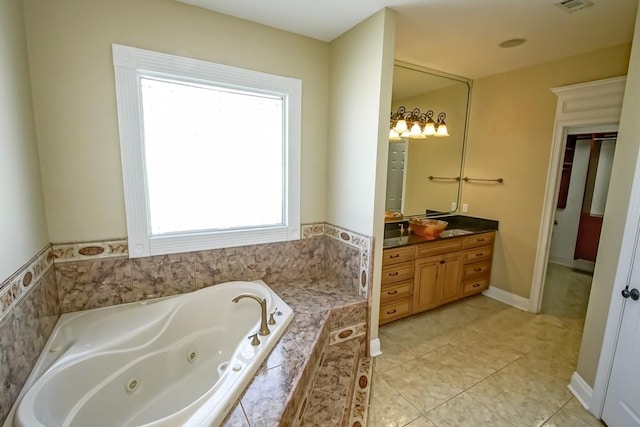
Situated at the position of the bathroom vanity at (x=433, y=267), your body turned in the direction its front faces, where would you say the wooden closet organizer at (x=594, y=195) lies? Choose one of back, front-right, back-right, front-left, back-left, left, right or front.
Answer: left

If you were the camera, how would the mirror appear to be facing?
facing the viewer and to the right of the viewer

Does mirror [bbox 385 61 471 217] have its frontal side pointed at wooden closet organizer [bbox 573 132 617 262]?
no

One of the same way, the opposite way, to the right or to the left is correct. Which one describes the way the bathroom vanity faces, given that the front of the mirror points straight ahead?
the same way

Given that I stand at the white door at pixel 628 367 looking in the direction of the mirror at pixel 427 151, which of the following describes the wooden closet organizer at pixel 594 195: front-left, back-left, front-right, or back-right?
front-right

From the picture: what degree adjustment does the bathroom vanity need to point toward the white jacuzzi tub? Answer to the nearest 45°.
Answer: approximately 90° to its right

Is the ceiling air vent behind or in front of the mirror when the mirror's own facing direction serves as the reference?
in front

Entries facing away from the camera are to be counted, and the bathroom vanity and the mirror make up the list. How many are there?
0
